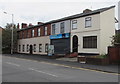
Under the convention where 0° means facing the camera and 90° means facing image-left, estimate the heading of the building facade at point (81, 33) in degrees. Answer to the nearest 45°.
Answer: approximately 45°
